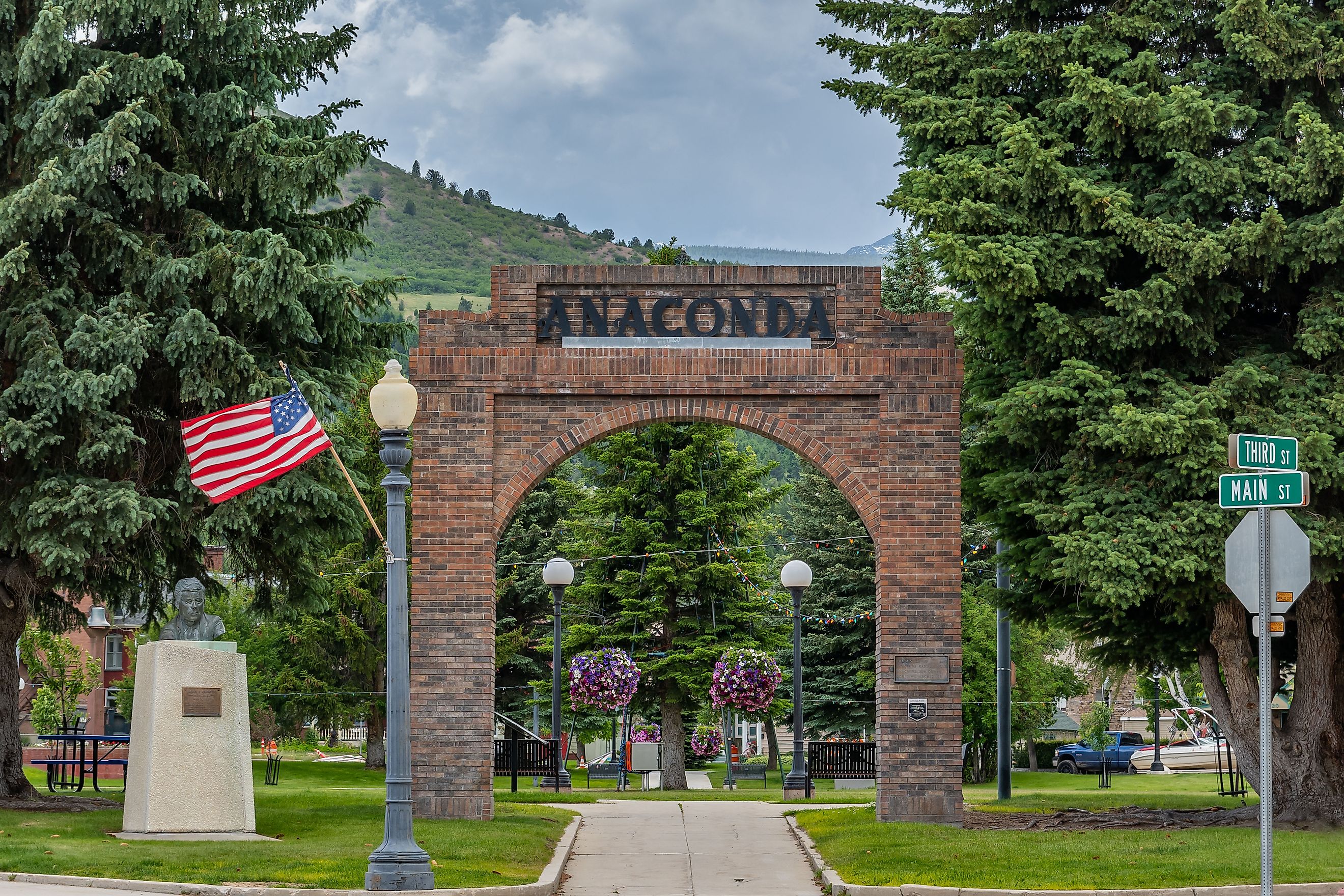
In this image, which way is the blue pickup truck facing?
to the viewer's left

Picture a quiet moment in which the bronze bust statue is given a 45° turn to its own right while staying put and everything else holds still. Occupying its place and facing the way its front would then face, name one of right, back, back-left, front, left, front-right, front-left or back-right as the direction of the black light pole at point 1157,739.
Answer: back

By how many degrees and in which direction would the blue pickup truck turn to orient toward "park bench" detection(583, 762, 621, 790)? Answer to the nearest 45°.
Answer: approximately 45° to its left

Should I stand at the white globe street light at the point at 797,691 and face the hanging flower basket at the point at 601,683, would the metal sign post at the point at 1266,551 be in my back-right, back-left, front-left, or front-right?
back-left

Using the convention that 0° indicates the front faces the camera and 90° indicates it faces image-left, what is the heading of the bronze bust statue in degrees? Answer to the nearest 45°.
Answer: approximately 0°

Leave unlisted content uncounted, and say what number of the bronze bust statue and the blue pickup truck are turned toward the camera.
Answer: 1

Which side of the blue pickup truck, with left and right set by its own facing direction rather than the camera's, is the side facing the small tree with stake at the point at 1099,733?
left
